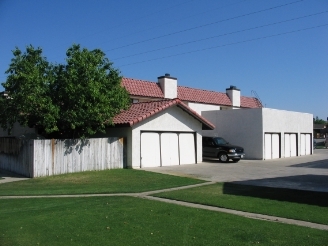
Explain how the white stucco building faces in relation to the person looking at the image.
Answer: facing the viewer and to the right of the viewer

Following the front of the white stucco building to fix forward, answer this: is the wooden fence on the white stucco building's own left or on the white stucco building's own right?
on the white stucco building's own right

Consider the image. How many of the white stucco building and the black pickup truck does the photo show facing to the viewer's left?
0

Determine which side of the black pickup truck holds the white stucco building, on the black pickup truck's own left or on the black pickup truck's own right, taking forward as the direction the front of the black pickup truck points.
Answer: on the black pickup truck's own left
